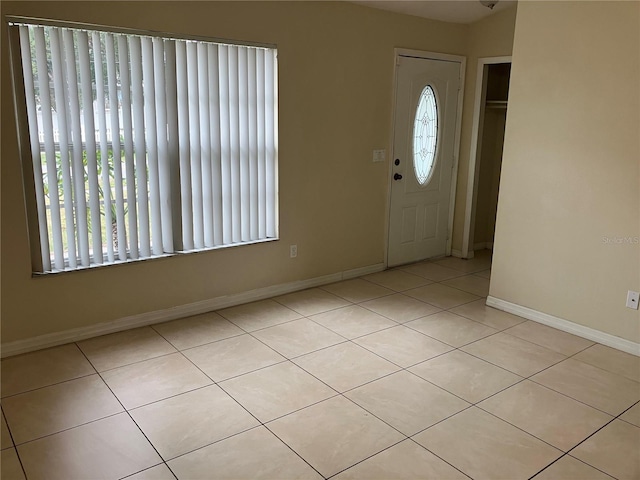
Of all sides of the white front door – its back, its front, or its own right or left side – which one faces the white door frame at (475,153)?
left

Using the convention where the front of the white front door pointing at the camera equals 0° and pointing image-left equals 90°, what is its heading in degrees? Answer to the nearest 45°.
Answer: approximately 315°

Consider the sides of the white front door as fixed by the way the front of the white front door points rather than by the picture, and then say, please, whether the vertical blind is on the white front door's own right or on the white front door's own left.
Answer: on the white front door's own right

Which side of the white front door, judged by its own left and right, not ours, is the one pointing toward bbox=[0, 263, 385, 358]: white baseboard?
right

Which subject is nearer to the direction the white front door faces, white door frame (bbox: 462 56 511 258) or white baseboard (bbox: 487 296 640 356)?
the white baseboard

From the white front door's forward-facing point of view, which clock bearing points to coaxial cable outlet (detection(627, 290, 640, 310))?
The coaxial cable outlet is roughly at 12 o'clock from the white front door.

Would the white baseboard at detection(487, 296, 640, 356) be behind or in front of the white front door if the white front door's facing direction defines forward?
in front

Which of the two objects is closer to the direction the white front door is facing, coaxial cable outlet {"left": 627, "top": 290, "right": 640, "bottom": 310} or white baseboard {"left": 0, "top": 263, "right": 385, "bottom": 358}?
the coaxial cable outlet
